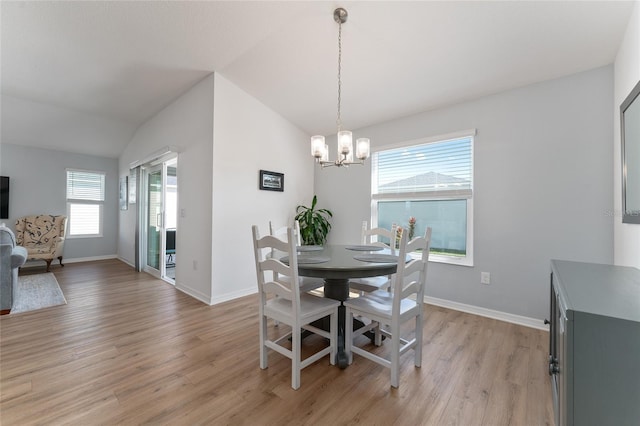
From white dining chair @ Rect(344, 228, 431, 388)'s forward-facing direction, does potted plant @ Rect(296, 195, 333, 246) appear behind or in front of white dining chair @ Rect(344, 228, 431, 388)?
in front

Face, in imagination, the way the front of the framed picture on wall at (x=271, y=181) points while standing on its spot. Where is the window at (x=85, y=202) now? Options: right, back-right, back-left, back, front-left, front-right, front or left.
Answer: back

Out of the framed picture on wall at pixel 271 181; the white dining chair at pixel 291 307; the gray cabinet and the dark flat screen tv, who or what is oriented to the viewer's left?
the gray cabinet

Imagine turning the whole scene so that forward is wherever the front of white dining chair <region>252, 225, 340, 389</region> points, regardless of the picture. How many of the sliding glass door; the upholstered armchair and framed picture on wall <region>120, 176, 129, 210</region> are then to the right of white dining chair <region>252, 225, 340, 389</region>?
0

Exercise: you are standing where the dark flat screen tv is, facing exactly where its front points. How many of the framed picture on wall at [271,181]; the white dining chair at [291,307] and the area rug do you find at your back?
0

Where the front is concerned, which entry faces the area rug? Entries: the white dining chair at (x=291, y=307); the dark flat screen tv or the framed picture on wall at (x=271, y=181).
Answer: the dark flat screen tv

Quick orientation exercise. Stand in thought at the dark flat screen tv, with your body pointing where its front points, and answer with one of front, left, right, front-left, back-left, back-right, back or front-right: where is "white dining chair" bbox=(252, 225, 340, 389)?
front

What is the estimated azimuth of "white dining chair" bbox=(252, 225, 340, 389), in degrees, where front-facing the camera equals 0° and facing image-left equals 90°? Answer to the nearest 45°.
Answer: approximately 225°

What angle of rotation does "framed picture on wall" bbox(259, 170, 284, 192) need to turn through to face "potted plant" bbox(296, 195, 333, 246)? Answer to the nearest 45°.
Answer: approximately 45° to its left

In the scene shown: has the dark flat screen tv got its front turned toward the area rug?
yes

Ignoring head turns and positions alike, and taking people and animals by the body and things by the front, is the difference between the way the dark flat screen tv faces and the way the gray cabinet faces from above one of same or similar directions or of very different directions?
very different directions

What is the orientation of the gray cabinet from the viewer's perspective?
to the viewer's left

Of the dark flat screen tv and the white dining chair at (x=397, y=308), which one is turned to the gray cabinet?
the dark flat screen tv

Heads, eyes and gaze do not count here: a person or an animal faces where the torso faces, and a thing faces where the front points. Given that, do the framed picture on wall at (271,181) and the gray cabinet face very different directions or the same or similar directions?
very different directions

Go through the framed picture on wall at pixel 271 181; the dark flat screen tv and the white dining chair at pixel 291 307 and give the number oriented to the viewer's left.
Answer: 0
